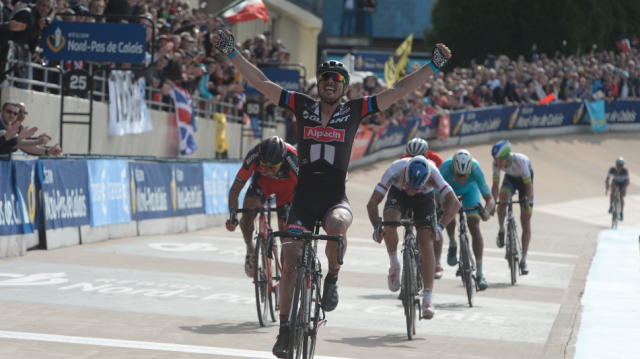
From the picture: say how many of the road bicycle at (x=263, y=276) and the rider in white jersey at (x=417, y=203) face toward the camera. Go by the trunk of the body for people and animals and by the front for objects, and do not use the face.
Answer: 2

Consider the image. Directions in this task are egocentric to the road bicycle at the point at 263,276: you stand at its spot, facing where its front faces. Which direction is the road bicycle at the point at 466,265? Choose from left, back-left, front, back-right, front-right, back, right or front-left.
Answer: back-left

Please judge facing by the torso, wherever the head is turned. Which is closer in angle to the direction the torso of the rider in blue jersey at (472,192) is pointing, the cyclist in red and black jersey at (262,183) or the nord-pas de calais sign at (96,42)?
the cyclist in red and black jersey

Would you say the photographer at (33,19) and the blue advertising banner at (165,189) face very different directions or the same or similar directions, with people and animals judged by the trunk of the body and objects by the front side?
same or similar directions

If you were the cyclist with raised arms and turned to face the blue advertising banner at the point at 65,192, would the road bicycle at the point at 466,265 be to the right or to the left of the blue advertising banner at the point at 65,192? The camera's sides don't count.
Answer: right

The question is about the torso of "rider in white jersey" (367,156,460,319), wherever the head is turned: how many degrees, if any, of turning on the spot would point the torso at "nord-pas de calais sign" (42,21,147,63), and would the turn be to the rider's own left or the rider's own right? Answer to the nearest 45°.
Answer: approximately 135° to the rider's own right

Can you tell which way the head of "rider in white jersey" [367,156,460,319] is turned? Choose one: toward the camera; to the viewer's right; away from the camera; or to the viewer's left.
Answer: toward the camera

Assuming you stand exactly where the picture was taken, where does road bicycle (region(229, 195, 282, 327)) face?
facing the viewer

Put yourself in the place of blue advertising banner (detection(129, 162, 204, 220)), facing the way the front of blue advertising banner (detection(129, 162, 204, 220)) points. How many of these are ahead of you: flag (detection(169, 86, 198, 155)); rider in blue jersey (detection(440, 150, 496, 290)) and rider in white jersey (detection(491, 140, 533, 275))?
2

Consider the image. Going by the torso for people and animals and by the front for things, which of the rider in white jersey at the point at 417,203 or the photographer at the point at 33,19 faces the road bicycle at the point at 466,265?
the photographer

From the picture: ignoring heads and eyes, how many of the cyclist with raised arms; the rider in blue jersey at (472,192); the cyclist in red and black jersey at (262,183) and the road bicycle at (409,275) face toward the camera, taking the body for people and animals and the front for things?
4

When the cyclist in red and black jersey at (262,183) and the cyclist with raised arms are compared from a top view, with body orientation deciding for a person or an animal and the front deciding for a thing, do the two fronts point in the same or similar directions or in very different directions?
same or similar directions

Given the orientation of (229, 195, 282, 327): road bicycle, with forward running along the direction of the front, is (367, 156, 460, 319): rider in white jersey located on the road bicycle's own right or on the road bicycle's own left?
on the road bicycle's own left

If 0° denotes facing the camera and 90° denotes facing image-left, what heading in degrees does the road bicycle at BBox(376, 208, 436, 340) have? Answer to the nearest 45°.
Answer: approximately 0°

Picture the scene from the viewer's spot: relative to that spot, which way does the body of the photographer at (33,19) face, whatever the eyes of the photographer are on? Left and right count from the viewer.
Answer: facing the viewer and to the right of the viewer

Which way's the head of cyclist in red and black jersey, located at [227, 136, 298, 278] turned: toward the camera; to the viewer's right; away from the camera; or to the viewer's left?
toward the camera

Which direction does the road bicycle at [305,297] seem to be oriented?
toward the camera
